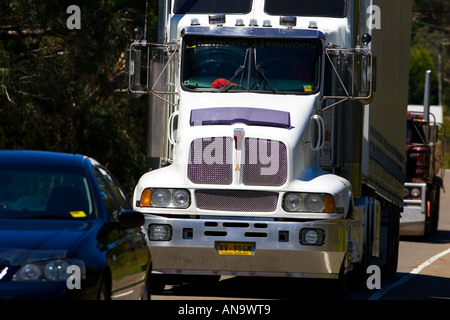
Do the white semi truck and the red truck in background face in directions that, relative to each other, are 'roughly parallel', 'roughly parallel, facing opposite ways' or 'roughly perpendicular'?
roughly parallel

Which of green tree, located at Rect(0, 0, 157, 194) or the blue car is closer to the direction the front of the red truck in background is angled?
the blue car

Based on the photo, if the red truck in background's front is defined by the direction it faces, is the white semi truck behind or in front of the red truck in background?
in front

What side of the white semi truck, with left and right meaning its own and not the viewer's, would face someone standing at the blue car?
front

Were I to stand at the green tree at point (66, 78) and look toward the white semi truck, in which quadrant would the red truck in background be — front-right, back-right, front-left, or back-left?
front-left

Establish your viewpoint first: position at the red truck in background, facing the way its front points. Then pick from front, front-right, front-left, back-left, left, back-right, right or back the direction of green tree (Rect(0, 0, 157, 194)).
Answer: right

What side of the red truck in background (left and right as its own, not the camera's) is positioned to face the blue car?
front

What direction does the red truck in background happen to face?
toward the camera

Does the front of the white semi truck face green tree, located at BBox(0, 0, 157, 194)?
no

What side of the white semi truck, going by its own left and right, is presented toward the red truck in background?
back

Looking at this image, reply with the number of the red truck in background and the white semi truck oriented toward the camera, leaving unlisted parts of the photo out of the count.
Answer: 2

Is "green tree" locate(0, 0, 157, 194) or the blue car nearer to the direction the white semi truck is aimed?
the blue car

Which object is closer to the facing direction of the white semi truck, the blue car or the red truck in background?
the blue car
